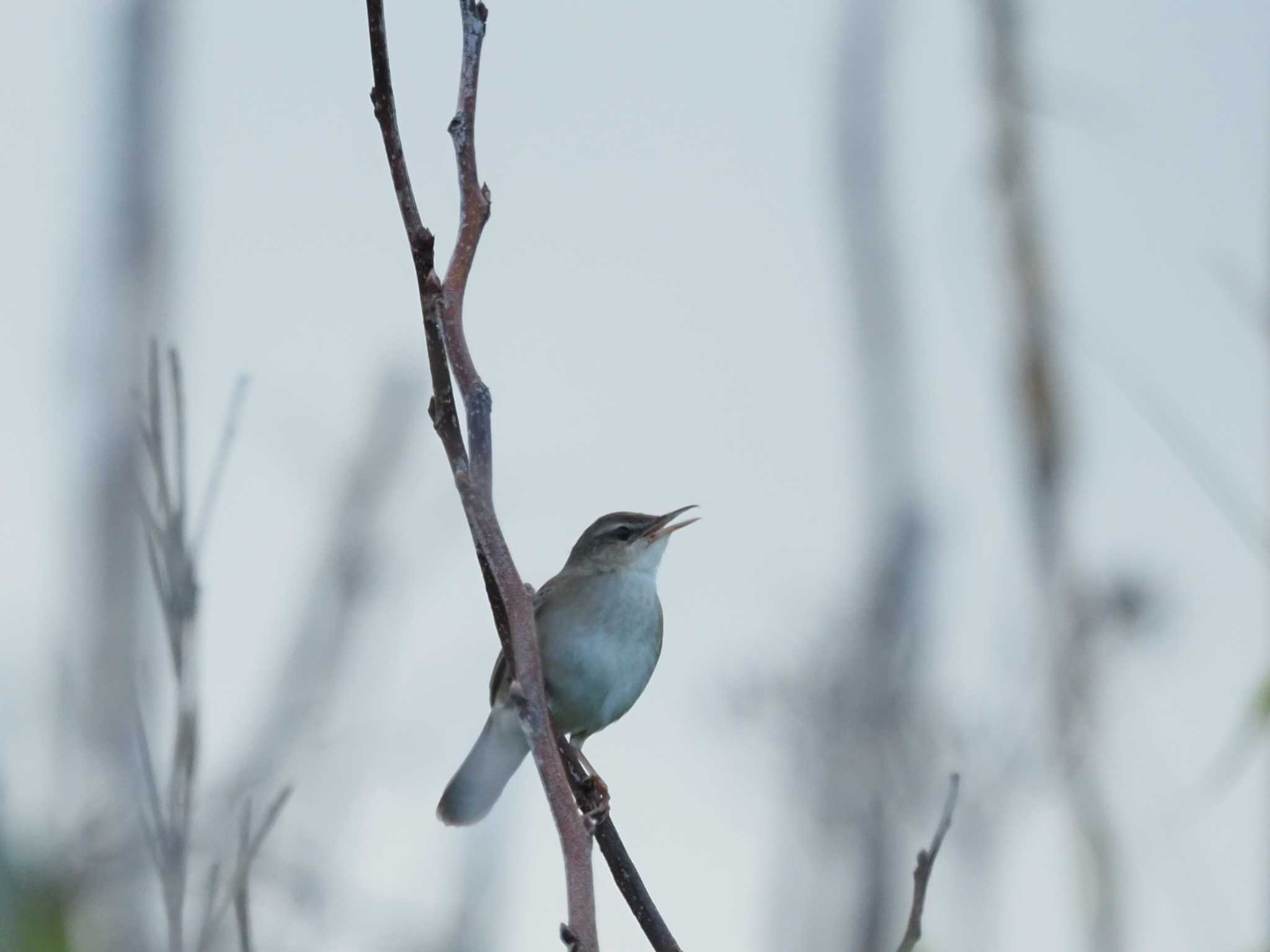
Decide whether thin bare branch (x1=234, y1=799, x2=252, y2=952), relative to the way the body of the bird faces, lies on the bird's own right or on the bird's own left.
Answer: on the bird's own right

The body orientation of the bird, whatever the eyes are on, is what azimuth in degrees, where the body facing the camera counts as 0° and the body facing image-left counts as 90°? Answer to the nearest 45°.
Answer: approximately 315°

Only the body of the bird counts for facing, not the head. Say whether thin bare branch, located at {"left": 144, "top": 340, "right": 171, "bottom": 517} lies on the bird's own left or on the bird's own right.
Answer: on the bird's own right
